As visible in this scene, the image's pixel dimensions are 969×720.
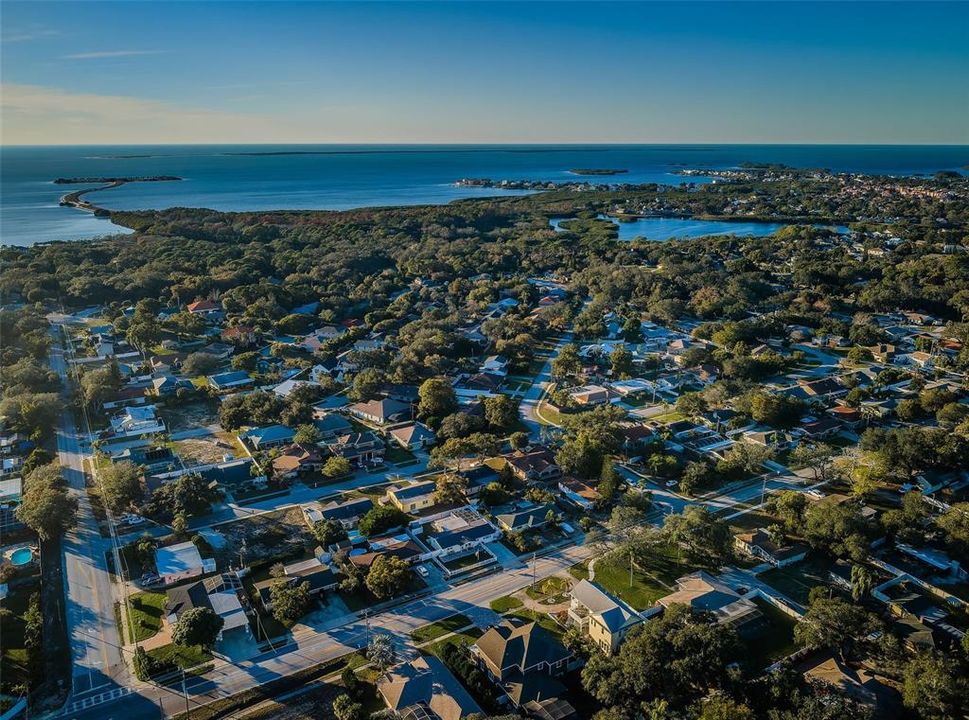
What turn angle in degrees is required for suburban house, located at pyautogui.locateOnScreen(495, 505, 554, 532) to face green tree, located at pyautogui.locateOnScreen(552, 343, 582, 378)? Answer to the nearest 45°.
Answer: approximately 135° to its left

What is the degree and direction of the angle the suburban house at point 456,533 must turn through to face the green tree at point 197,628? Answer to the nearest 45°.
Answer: approximately 90° to its right

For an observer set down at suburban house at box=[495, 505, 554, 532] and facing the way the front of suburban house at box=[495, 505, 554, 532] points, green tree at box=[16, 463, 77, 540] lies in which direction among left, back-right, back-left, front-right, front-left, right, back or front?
back-right

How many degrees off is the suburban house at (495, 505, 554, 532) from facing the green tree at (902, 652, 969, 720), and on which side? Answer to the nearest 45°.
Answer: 0° — it already faces it

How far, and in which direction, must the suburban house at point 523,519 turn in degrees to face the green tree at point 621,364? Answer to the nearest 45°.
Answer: approximately 135° to its left

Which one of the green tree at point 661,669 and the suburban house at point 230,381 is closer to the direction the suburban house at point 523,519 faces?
the green tree

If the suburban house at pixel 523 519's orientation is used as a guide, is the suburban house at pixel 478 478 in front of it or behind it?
behind

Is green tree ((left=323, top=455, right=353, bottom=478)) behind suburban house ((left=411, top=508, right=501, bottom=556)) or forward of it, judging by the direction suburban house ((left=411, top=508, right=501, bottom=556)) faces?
behind

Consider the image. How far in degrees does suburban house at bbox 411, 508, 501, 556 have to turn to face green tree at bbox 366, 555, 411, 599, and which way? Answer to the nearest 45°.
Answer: approximately 90° to its right

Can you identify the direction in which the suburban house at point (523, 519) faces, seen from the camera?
facing the viewer and to the right of the viewer

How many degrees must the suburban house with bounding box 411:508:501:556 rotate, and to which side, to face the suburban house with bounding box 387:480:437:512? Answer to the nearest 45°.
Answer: approximately 180°

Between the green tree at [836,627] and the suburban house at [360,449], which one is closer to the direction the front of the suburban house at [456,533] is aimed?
the green tree

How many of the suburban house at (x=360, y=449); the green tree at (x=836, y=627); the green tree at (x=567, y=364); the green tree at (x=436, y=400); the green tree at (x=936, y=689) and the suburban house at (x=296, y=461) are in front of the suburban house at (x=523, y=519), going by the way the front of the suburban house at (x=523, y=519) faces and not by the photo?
2

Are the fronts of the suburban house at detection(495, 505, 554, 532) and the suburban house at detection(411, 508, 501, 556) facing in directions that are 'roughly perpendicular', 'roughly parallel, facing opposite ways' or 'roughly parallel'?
roughly parallel

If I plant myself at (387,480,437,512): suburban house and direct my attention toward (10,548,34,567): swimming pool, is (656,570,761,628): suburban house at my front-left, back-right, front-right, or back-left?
back-left

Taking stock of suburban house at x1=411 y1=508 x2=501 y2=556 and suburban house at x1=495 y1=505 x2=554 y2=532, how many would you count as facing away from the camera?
0

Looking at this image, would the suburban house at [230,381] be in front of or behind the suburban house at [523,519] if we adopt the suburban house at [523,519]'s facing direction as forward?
behind
